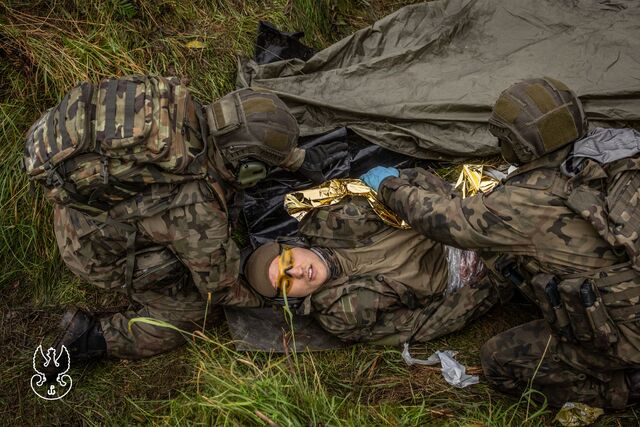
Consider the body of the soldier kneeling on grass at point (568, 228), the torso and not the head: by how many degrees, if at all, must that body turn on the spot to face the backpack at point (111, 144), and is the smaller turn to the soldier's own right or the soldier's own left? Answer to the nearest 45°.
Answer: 0° — they already face it

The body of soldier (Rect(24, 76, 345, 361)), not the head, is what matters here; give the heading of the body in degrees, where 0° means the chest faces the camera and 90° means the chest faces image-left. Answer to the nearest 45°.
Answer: approximately 270°

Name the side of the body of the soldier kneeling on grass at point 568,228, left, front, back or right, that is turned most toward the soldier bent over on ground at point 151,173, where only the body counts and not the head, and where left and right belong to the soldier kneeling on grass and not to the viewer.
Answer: front

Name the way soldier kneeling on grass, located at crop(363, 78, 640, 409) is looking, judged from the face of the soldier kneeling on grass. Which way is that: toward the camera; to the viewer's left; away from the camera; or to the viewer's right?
to the viewer's left

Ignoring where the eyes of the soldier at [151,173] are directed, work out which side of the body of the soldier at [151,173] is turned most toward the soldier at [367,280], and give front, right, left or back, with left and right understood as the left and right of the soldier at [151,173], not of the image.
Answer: front

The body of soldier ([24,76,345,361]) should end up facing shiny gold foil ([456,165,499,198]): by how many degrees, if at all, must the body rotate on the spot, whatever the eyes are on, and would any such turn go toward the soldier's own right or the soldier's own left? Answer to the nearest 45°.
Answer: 0° — they already face it

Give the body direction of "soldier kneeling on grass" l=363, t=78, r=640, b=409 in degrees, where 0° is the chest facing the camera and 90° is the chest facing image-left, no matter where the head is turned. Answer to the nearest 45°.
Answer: approximately 90°

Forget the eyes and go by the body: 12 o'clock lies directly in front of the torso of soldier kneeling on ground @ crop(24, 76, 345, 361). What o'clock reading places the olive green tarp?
The olive green tarp is roughly at 11 o'clock from the soldier kneeling on ground.

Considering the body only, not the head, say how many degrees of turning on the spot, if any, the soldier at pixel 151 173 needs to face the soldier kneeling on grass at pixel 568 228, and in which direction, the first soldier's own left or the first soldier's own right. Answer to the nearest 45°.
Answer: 0° — they already face them
